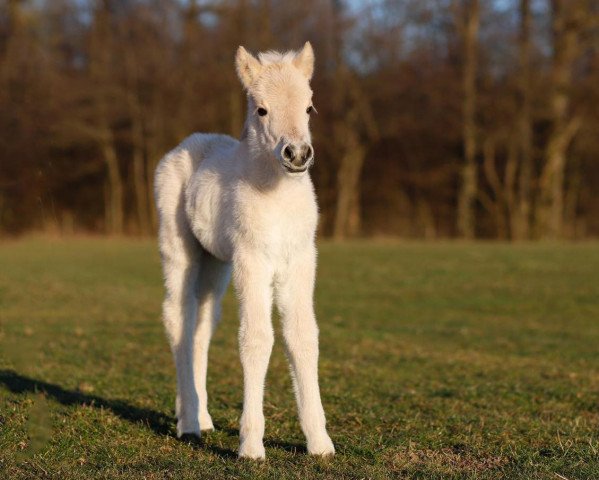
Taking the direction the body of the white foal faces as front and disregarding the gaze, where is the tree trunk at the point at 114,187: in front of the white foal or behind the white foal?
behind

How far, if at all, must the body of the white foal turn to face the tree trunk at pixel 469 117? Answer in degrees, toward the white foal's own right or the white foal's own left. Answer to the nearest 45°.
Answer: approximately 135° to the white foal's own left

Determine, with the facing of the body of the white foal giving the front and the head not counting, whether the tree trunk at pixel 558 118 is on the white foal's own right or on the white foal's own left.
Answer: on the white foal's own left

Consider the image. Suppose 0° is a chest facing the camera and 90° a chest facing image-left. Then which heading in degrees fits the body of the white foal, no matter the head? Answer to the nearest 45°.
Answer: approximately 315°

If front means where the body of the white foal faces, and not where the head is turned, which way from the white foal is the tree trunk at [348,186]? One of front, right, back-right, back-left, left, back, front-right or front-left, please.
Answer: back-left

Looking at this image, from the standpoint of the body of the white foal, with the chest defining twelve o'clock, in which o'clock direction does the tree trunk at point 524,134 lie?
The tree trunk is roughly at 8 o'clock from the white foal.
